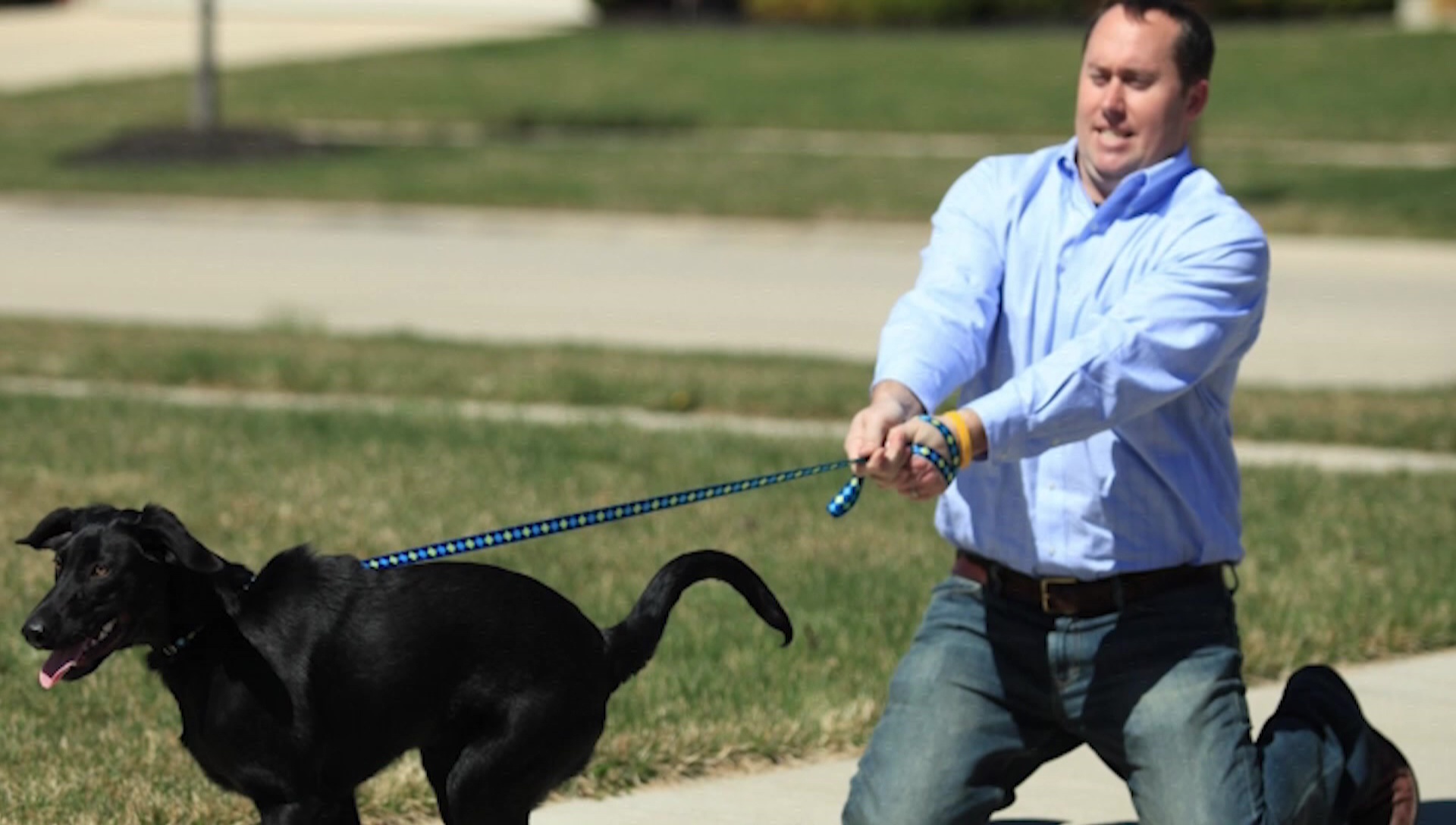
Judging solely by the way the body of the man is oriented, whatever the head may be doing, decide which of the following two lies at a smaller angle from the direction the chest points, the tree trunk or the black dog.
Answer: the black dog

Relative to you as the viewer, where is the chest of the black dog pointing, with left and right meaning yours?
facing to the left of the viewer

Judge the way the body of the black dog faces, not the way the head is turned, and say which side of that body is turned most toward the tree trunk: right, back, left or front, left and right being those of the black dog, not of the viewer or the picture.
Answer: right

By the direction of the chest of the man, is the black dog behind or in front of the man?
in front

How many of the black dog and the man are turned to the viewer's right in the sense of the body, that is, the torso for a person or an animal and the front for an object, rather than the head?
0

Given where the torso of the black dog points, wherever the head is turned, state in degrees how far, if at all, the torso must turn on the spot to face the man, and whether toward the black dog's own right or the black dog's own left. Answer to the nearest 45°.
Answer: approximately 180°

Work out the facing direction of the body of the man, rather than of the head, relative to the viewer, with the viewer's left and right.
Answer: facing the viewer and to the left of the viewer

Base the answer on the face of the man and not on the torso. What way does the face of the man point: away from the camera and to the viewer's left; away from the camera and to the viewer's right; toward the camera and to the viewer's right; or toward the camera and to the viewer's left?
toward the camera and to the viewer's left
